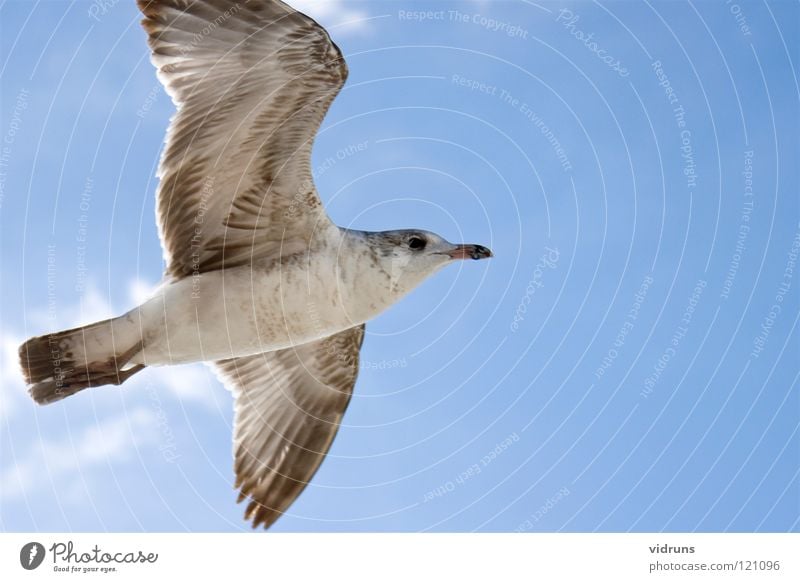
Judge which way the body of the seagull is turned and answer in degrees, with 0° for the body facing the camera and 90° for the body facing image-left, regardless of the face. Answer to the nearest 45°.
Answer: approximately 270°
